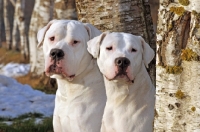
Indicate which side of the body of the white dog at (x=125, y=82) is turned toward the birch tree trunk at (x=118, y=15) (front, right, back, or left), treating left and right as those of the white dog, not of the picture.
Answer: back

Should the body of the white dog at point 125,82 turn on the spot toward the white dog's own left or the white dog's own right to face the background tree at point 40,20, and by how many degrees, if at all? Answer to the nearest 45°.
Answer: approximately 180°

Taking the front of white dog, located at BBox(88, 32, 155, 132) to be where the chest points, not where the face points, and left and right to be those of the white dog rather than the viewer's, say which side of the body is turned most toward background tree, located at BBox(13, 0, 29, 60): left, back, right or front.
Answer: back

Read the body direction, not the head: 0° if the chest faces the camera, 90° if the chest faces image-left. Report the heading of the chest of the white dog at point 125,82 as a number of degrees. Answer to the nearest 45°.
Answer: approximately 0°

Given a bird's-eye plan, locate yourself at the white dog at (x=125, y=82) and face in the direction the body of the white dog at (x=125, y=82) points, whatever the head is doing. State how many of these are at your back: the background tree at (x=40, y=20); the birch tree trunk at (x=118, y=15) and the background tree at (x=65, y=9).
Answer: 3
